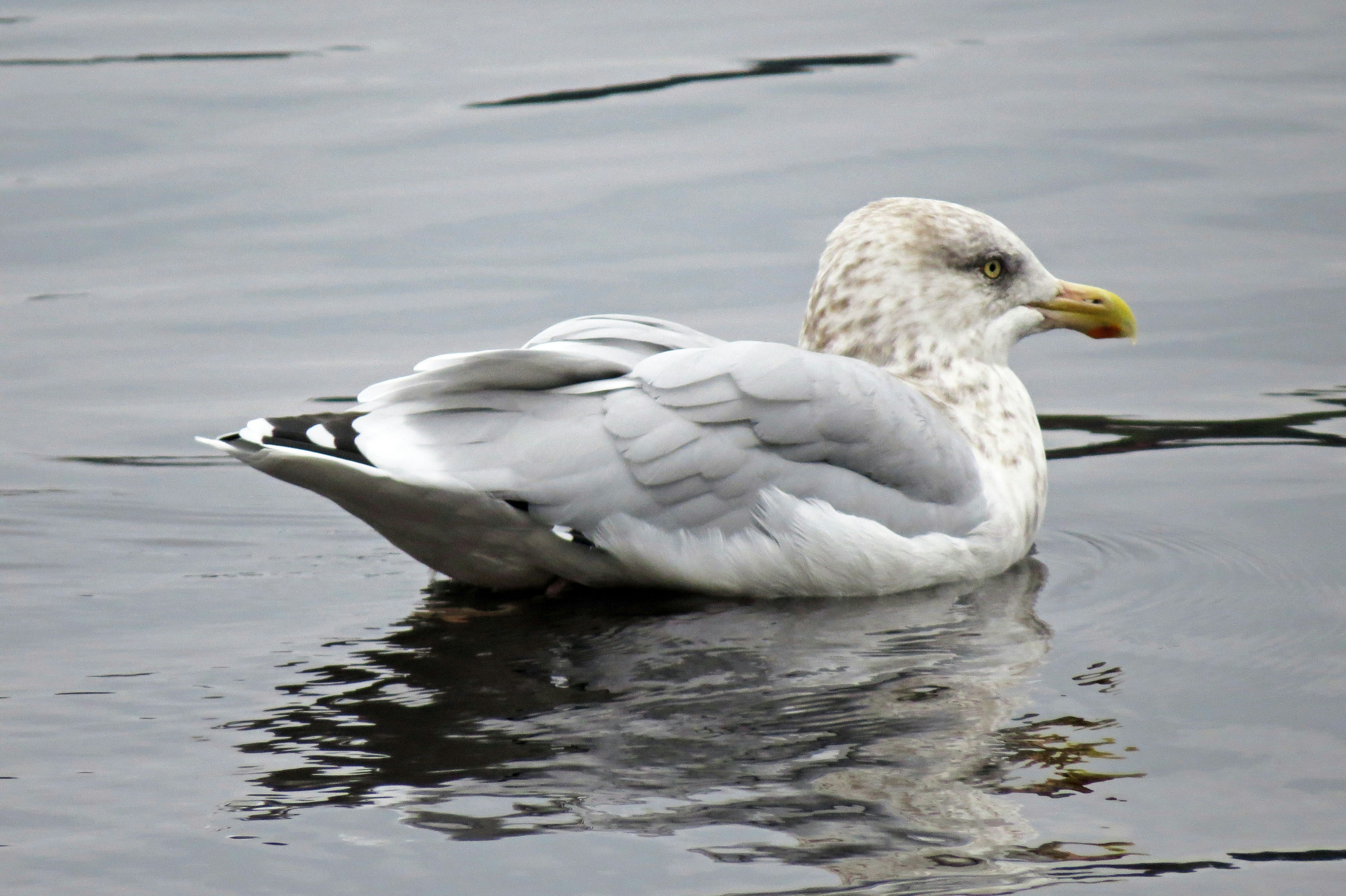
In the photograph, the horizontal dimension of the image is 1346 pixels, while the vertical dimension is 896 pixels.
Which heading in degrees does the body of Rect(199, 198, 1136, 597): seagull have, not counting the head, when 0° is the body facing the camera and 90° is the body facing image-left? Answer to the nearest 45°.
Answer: approximately 270°
